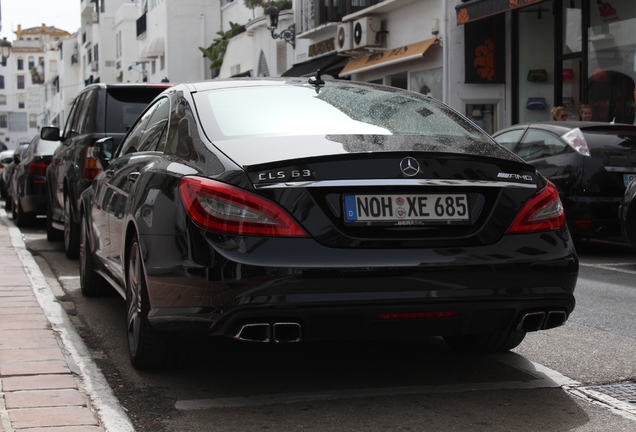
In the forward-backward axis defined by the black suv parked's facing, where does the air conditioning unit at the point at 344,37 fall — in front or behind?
in front

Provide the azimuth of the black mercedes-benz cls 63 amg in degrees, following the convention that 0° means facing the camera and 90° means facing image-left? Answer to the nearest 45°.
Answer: approximately 135°

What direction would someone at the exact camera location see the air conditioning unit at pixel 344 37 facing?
facing the viewer and to the left of the viewer

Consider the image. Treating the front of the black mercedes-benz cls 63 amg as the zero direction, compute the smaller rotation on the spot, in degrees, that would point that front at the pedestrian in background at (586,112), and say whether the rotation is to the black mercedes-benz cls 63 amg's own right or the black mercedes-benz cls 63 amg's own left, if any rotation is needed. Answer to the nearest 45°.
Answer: approximately 45° to the black mercedes-benz cls 63 amg's own right

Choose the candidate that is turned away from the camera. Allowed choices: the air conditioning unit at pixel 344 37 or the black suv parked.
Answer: the black suv parked

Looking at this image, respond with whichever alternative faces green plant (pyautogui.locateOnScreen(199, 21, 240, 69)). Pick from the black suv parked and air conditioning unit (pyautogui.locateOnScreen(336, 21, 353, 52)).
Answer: the black suv parked

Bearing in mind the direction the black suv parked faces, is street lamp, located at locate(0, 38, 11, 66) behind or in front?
in front

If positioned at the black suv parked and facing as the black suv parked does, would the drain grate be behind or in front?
behind

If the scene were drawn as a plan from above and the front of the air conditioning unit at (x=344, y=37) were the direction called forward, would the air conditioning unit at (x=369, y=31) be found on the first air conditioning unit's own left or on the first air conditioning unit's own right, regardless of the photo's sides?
on the first air conditioning unit's own left

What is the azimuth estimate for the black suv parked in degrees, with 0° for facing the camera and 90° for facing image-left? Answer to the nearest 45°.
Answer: approximately 180°

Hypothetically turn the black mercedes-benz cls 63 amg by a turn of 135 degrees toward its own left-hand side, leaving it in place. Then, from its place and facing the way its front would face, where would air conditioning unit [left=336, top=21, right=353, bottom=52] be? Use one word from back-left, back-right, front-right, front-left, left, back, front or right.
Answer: back

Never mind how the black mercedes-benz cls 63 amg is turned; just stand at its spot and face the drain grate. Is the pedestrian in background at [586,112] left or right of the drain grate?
left

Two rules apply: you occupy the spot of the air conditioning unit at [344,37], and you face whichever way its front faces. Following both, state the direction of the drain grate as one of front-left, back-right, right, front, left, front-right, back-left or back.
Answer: front-left

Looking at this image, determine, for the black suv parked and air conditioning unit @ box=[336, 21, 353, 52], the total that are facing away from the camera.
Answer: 1

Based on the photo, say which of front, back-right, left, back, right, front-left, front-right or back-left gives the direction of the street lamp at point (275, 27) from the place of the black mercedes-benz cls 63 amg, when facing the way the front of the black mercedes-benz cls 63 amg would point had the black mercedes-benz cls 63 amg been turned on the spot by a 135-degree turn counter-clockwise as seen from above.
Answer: back

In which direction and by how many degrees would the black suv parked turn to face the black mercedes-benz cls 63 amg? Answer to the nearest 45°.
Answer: approximately 180°
